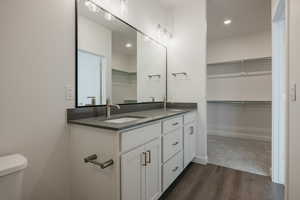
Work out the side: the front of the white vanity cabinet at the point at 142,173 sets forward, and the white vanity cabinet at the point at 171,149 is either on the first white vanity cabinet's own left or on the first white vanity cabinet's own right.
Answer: on the first white vanity cabinet's own left

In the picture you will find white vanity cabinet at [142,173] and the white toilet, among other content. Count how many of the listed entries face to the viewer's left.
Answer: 0

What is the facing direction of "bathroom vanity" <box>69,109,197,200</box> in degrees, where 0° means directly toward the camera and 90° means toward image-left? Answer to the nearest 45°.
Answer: approximately 315°

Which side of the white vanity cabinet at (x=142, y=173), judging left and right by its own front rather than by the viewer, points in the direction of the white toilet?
right

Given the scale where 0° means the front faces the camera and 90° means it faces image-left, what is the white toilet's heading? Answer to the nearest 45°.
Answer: approximately 315°

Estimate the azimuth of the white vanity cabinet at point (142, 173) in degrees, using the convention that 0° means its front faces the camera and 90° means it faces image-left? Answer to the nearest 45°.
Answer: approximately 315°

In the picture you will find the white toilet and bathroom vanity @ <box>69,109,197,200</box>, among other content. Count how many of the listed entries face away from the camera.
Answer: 0
